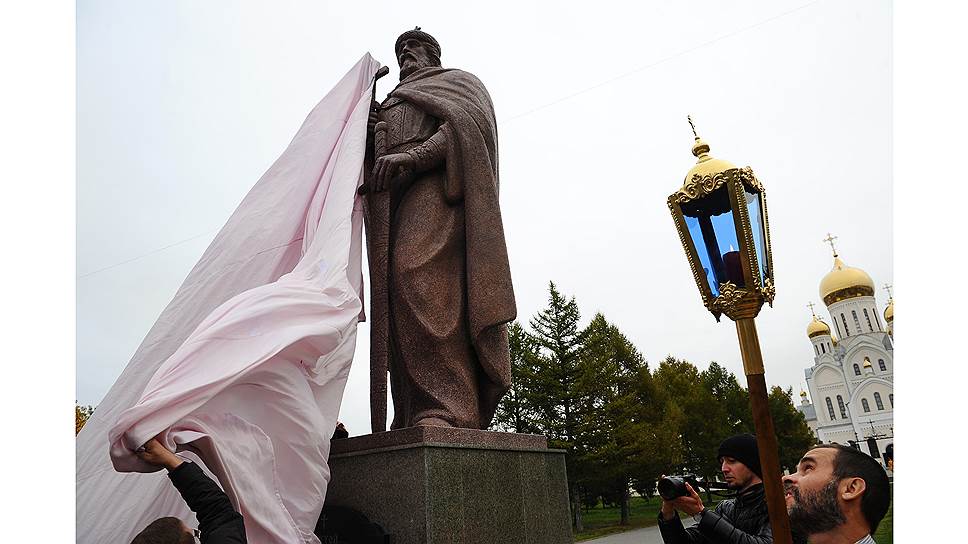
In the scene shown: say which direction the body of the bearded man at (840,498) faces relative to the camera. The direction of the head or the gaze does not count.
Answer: to the viewer's left

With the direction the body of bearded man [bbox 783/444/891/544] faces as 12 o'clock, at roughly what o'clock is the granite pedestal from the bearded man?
The granite pedestal is roughly at 12 o'clock from the bearded man.

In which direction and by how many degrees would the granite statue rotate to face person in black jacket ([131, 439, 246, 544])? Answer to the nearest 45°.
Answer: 0° — it already faces them

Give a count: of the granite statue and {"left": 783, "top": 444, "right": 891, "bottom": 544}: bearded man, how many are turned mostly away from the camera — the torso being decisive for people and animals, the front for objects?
0

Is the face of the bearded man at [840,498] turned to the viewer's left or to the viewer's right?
to the viewer's left

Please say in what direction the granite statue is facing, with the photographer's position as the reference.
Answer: facing the viewer and to the left of the viewer

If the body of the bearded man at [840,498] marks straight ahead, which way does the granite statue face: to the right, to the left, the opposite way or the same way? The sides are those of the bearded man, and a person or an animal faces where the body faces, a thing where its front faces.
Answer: to the left

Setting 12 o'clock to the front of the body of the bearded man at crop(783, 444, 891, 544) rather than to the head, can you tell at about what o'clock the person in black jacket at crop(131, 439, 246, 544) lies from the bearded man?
The person in black jacket is roughly at 11 o'clock from the bearded man.

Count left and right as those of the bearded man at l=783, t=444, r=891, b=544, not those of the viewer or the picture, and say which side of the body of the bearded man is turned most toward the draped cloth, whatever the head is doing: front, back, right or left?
front

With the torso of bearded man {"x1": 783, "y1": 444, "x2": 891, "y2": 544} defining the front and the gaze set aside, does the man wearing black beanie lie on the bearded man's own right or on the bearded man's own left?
on the bearded man's own right
